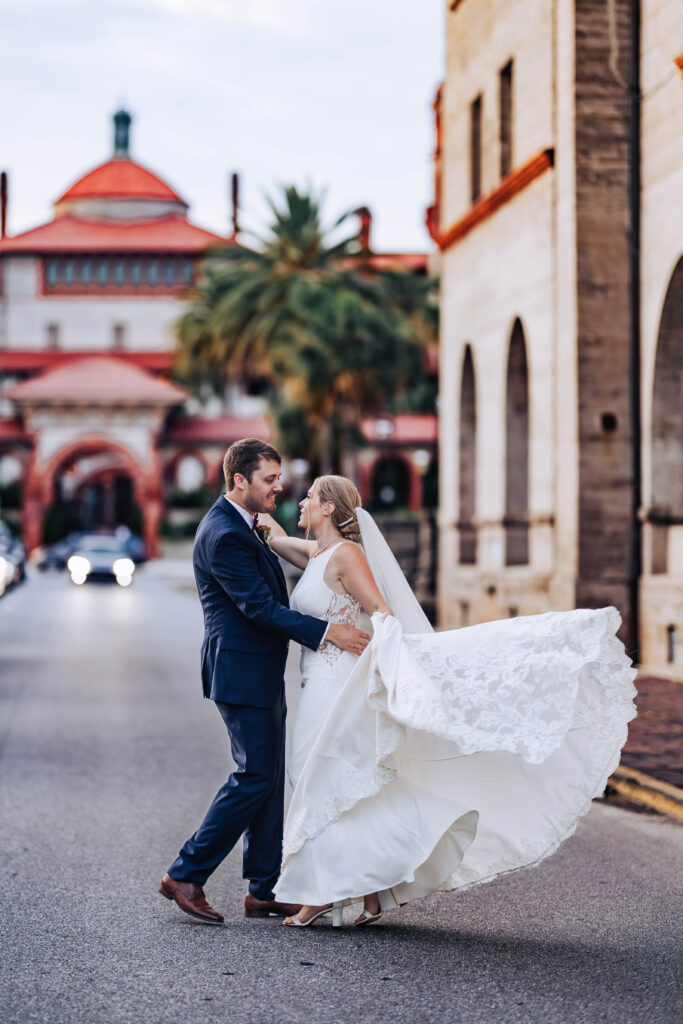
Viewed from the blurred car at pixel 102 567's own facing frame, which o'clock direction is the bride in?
The bride is roughly at 12 o'clock from the blurred car.

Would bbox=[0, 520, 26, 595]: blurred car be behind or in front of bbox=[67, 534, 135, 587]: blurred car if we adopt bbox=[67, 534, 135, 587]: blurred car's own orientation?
in front

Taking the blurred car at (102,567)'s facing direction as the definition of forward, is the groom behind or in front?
in front

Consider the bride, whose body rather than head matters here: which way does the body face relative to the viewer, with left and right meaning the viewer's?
facing to the left of the viewer

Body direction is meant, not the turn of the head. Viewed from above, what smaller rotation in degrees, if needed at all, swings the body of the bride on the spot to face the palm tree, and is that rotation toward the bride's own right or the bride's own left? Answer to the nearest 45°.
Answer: approximately 90° to the bride's own right

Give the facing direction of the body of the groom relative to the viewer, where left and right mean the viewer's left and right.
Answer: facing to the right of the viewer

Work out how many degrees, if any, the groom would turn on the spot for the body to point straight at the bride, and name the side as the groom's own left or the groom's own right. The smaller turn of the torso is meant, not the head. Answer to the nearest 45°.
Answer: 0° — they already face them

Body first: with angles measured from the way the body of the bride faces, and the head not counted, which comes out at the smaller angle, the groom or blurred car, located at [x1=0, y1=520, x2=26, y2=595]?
the groom

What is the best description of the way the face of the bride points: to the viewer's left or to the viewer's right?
to the viewer's left

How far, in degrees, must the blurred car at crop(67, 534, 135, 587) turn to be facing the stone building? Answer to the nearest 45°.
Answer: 0° — it already faces it

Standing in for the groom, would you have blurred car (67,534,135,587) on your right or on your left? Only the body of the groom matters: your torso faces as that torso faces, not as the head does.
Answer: on your left

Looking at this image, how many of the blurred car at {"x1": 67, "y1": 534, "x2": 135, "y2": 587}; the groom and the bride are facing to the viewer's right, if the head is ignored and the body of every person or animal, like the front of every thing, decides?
1

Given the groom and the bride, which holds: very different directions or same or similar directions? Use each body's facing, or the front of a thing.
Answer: very different directions
